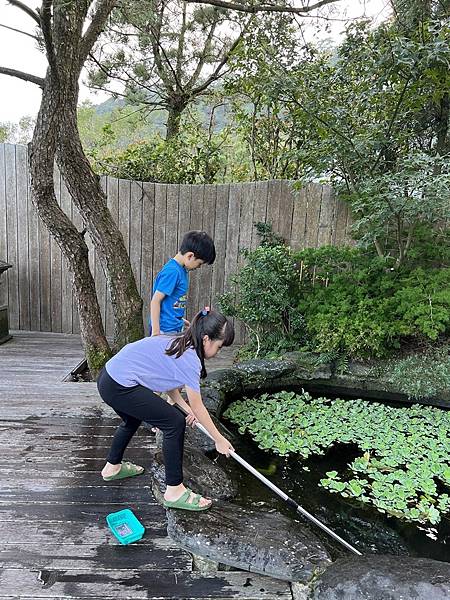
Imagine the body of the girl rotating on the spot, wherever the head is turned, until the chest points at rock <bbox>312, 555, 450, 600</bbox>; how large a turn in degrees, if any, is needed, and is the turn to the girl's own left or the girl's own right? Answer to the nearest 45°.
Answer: approximately 45° to the girl's own right

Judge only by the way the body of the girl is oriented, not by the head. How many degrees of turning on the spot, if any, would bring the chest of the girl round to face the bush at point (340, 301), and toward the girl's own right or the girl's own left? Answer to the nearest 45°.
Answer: approximately 45° to the girl's own left

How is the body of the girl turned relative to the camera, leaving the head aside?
to the viewer's right

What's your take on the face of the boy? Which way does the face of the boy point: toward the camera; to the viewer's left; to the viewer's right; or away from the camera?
to the viewer's right

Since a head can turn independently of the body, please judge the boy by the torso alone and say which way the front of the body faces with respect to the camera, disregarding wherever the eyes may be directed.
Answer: to the viewer's right

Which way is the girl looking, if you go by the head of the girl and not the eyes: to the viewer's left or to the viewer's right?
to the viewer's right

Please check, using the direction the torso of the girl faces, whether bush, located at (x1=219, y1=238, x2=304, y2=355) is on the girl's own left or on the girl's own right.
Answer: on the girl's own left

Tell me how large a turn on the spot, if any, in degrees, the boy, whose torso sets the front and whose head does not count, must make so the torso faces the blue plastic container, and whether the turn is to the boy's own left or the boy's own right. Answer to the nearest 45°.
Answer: approximately 90° to the boy's own right

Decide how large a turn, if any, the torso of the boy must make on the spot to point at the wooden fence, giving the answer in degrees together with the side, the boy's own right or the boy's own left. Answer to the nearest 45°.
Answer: approximately 90° to the boy's own left

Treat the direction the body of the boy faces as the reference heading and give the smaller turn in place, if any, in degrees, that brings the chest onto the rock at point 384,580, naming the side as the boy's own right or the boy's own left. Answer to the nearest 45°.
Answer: approximately 45° to the boy's own right
